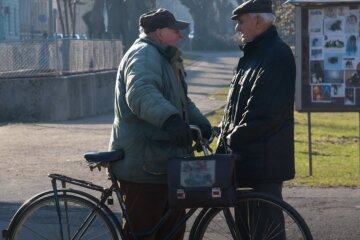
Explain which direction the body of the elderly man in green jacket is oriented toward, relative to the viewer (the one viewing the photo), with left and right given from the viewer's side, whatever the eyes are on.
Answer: facing to the right of the viewer

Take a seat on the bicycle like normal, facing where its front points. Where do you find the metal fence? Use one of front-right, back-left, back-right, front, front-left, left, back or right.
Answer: left

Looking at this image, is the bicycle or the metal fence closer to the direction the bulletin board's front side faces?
the bicycle

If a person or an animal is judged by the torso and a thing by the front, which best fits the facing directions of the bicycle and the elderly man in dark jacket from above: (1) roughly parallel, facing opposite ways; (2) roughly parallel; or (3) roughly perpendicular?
roughly parallel, facing opposite ways

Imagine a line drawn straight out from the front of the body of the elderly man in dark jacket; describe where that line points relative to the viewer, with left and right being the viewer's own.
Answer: facing to the left of the viewer

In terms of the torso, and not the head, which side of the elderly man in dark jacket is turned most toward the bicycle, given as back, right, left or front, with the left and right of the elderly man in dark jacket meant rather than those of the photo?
front

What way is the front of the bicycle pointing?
to the viewer's right

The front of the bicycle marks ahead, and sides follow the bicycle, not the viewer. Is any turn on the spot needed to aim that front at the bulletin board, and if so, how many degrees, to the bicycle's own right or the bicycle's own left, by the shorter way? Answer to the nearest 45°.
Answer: approximately 45° to the bicycle's own left

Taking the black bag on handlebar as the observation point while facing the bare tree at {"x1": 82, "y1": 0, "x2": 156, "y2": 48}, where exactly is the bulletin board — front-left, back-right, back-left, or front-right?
front-right

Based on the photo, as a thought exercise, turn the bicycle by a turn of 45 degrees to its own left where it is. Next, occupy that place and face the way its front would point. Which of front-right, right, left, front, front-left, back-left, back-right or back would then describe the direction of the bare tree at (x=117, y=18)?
front-left

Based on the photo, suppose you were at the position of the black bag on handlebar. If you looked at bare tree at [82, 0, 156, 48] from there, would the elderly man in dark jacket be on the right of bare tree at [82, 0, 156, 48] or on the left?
right

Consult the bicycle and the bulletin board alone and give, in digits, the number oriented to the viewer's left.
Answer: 0

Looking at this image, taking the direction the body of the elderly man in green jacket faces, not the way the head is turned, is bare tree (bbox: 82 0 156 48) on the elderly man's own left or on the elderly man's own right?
on the elderly man's own left

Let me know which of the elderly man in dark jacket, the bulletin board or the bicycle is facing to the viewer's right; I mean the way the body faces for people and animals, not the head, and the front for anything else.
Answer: the bicycle

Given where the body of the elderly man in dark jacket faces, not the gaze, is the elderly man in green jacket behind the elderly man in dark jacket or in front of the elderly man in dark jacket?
in front

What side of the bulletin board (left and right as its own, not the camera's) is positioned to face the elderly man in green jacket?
front

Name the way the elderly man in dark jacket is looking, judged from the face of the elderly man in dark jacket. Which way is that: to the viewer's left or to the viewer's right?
to the viewer's left

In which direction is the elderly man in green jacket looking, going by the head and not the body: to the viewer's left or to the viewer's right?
to the viewer's right
